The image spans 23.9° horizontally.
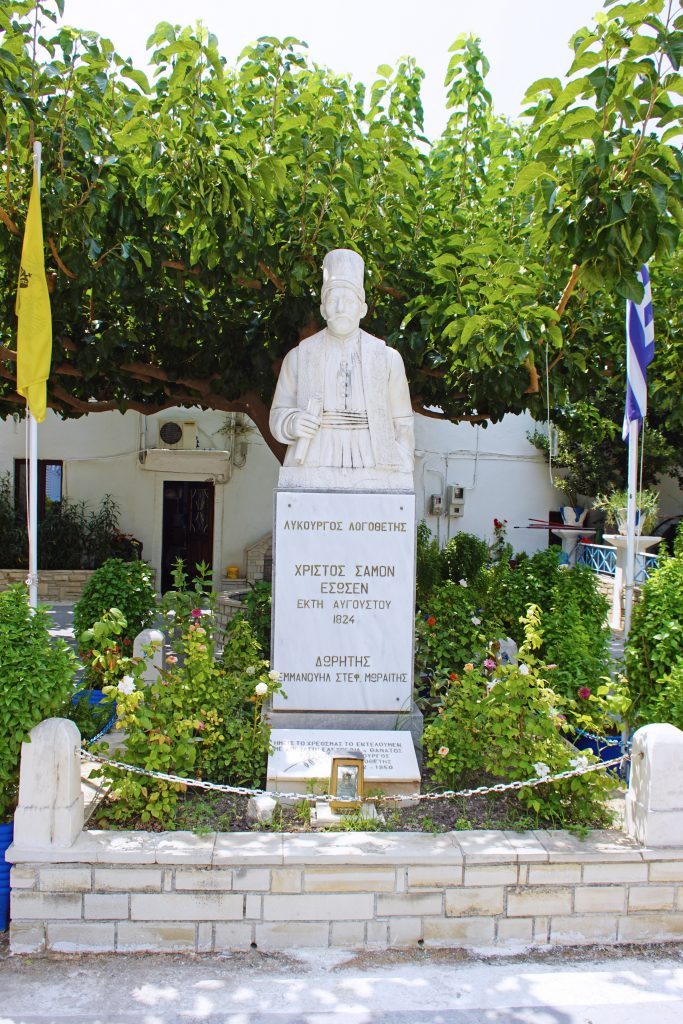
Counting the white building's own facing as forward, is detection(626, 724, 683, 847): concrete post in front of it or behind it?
in front

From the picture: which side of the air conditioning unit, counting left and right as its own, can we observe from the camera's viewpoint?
front

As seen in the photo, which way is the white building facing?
toward the camera

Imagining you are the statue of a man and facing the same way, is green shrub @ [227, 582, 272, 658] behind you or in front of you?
behind

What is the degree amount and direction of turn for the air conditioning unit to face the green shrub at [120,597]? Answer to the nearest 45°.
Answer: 0° — it already faces it

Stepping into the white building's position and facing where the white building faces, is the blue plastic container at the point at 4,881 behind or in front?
in front

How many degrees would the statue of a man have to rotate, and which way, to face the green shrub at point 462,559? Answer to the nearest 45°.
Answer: approximately 180°

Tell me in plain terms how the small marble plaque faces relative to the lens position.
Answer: facing the viewer

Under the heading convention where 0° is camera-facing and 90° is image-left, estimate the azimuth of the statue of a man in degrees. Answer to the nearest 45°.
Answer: approximately 0°
